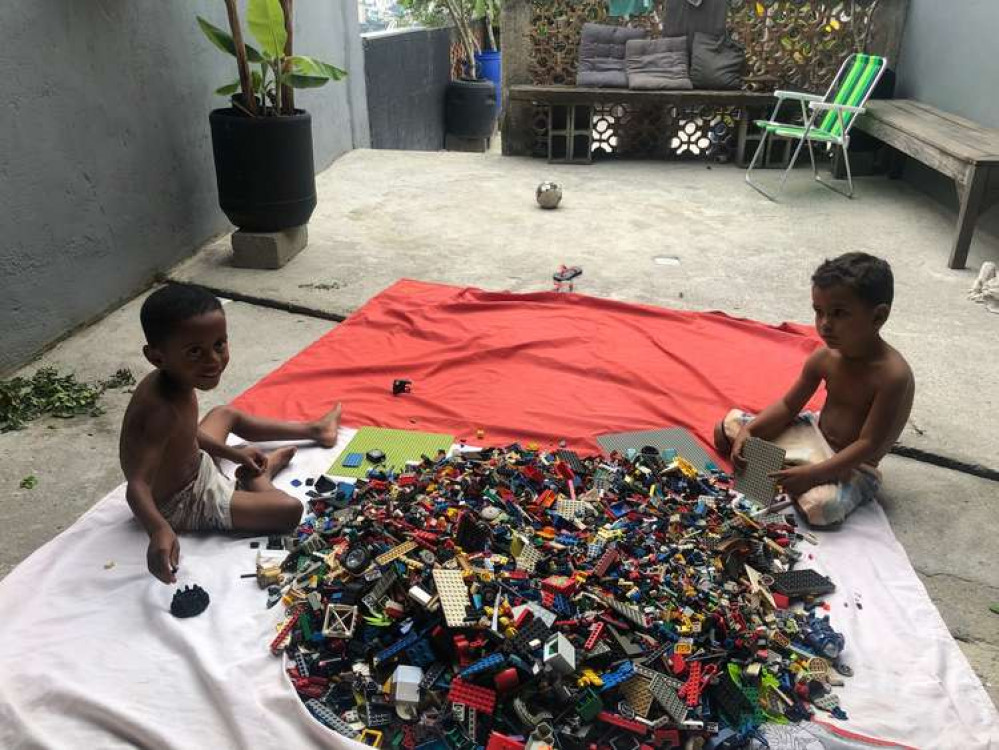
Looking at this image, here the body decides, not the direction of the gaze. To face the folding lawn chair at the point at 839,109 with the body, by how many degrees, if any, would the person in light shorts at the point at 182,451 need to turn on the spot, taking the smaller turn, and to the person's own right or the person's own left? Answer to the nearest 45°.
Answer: approximately 45° to the person's own left

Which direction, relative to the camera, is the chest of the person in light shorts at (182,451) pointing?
to the viewer's right

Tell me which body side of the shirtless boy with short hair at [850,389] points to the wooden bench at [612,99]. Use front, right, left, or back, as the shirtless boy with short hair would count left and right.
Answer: right

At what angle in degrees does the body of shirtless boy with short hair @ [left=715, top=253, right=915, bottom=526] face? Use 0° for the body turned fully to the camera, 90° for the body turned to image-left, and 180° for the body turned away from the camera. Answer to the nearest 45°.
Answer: approximately 45°

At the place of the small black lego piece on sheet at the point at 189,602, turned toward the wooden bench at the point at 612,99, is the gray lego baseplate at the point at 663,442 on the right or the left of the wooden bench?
right

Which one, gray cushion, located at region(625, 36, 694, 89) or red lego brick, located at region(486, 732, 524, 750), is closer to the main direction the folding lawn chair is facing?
the red lego brick
